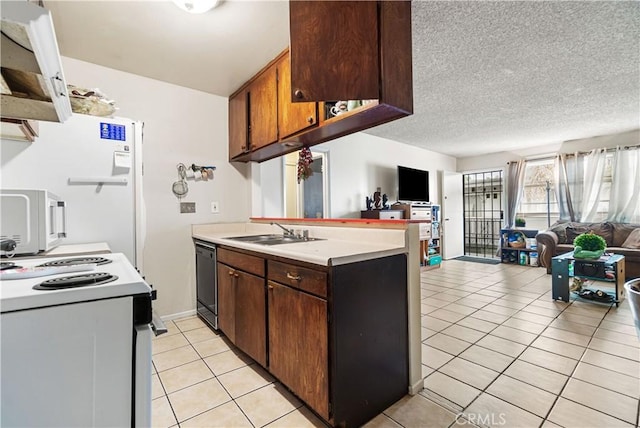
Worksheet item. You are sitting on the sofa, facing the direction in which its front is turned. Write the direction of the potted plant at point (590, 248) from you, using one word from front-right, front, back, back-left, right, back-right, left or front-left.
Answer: front

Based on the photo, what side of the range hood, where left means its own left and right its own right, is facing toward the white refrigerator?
left

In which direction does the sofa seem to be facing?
toward the camera

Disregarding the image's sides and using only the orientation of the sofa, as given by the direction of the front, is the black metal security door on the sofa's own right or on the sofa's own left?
on the sofa's own right

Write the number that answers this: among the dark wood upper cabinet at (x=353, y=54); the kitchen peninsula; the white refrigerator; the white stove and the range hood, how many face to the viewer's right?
3

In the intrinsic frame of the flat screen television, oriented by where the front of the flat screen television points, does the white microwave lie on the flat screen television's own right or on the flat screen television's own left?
on the flat screen television's own right

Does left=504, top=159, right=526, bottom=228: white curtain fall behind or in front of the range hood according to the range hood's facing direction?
in front

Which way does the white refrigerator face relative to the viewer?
to the viewer's right

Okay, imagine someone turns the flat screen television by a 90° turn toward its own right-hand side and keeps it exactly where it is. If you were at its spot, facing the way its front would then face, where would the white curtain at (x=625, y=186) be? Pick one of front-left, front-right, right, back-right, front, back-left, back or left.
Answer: back-left

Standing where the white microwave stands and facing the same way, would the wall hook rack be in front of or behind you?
in front

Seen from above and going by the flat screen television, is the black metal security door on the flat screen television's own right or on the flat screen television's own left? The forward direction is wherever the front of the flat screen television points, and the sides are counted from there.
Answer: on the flat screen television's own left

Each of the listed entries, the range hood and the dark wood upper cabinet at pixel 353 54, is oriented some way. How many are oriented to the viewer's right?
1

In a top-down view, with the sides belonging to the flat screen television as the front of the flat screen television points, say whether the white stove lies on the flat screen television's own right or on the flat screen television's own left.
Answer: on the flat screen television's own right

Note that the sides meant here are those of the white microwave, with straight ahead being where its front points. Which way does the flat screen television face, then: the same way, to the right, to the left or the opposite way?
to the right

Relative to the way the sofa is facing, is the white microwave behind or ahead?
ahead

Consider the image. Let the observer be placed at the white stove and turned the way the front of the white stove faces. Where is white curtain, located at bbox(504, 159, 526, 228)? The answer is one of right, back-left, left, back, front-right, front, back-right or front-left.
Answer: front

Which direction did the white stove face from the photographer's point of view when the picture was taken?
facing to the right of the viewer

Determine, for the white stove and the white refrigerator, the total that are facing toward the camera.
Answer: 0
